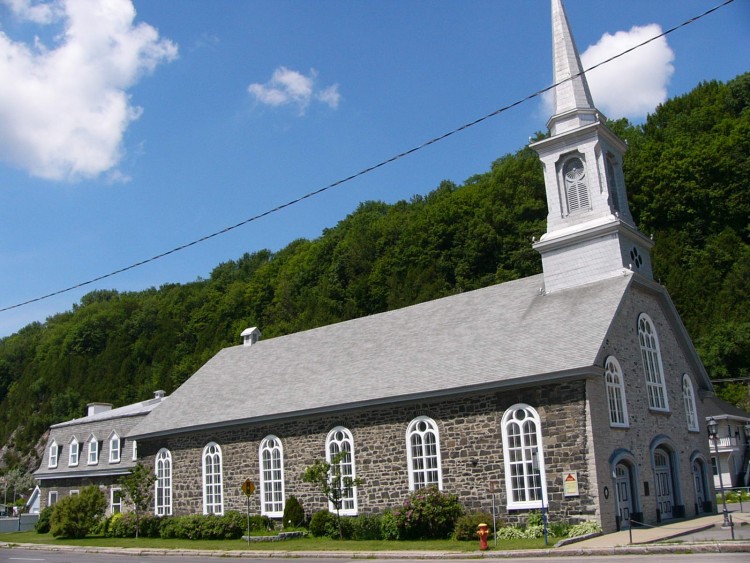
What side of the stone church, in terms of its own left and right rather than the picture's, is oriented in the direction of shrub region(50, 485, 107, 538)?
back

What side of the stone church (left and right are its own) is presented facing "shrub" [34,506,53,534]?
back

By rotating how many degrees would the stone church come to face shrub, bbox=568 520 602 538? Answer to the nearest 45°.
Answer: approximately 45° to its right

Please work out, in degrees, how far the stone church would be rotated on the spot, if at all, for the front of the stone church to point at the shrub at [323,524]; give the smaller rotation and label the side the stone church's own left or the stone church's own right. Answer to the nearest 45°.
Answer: approximately 135° to the stone church's own right

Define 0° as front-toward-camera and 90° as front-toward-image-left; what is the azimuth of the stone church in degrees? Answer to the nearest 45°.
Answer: approximately 315°

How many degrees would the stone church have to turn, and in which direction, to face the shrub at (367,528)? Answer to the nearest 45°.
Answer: approximately 135° to its right
